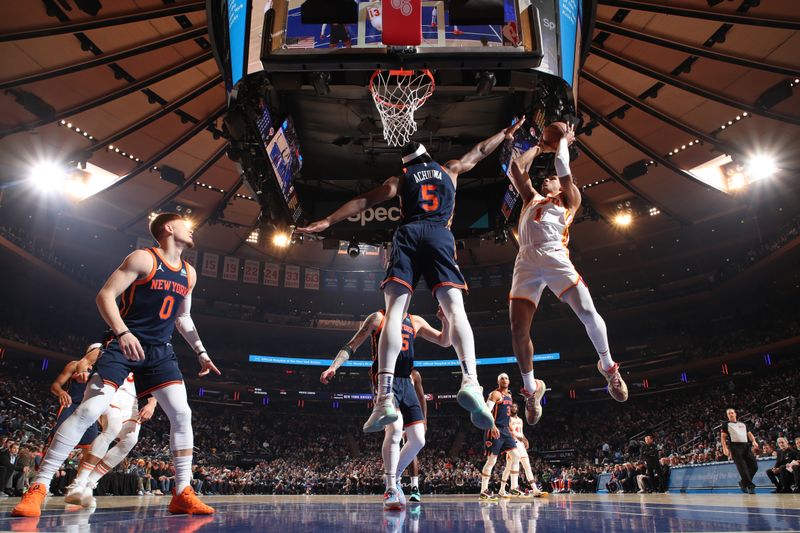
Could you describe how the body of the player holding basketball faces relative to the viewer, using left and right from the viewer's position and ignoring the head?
facing the viewer and to the left of the viewer

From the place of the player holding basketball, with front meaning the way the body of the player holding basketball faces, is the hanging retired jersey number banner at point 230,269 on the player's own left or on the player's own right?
on the player's own right

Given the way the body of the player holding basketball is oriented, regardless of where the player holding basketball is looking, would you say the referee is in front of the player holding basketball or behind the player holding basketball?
behind

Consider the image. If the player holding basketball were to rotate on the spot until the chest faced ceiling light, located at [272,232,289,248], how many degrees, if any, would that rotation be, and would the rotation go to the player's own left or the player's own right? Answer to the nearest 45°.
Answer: approximately 90° to the player's own right

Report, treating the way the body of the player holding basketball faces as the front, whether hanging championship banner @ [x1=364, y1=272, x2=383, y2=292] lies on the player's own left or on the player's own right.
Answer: on the player's own right

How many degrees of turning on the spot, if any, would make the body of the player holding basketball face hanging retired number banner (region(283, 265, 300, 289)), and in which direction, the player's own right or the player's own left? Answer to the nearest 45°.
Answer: approximately 90° to the player's own right

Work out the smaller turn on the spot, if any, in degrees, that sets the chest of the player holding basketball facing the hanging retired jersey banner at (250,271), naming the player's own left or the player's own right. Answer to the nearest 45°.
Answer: approximately 90° to the player's own right

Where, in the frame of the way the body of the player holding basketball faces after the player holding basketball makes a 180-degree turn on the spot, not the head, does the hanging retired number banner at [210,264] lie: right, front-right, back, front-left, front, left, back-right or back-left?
left
